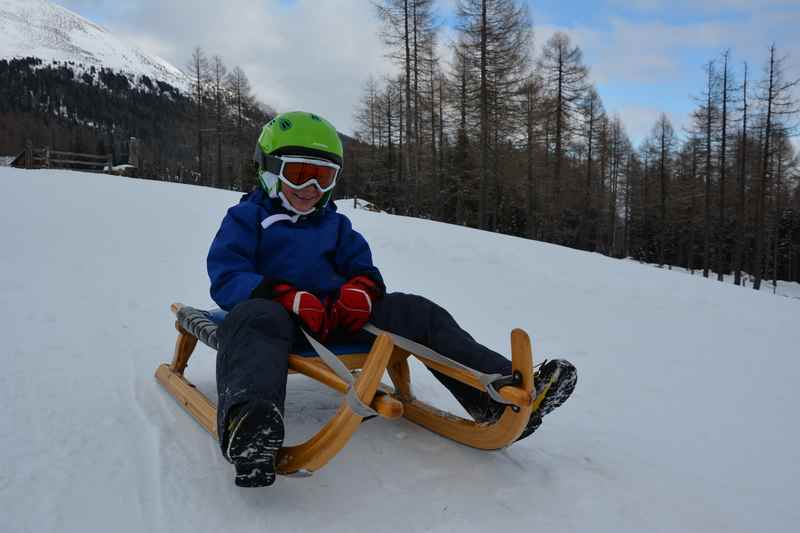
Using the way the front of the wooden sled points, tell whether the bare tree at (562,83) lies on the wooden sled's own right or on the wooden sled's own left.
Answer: on the wooden sled's own left

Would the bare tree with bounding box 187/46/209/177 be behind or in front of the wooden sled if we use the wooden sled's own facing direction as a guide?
behind

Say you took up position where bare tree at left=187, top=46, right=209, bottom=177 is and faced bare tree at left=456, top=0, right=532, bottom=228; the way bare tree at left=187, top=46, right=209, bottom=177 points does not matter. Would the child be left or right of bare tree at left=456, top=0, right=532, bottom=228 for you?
right

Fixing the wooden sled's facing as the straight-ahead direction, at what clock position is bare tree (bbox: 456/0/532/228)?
The bare tree is roughly at 8 o'clock from the wooden sled.

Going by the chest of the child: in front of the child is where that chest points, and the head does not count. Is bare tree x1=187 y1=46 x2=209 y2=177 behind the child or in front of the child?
behind

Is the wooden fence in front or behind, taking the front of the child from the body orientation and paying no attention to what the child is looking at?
behind

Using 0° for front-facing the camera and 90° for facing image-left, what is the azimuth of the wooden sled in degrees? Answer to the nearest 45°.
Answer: approximately 315°

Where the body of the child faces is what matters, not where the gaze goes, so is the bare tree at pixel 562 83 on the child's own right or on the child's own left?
on the child's own left
